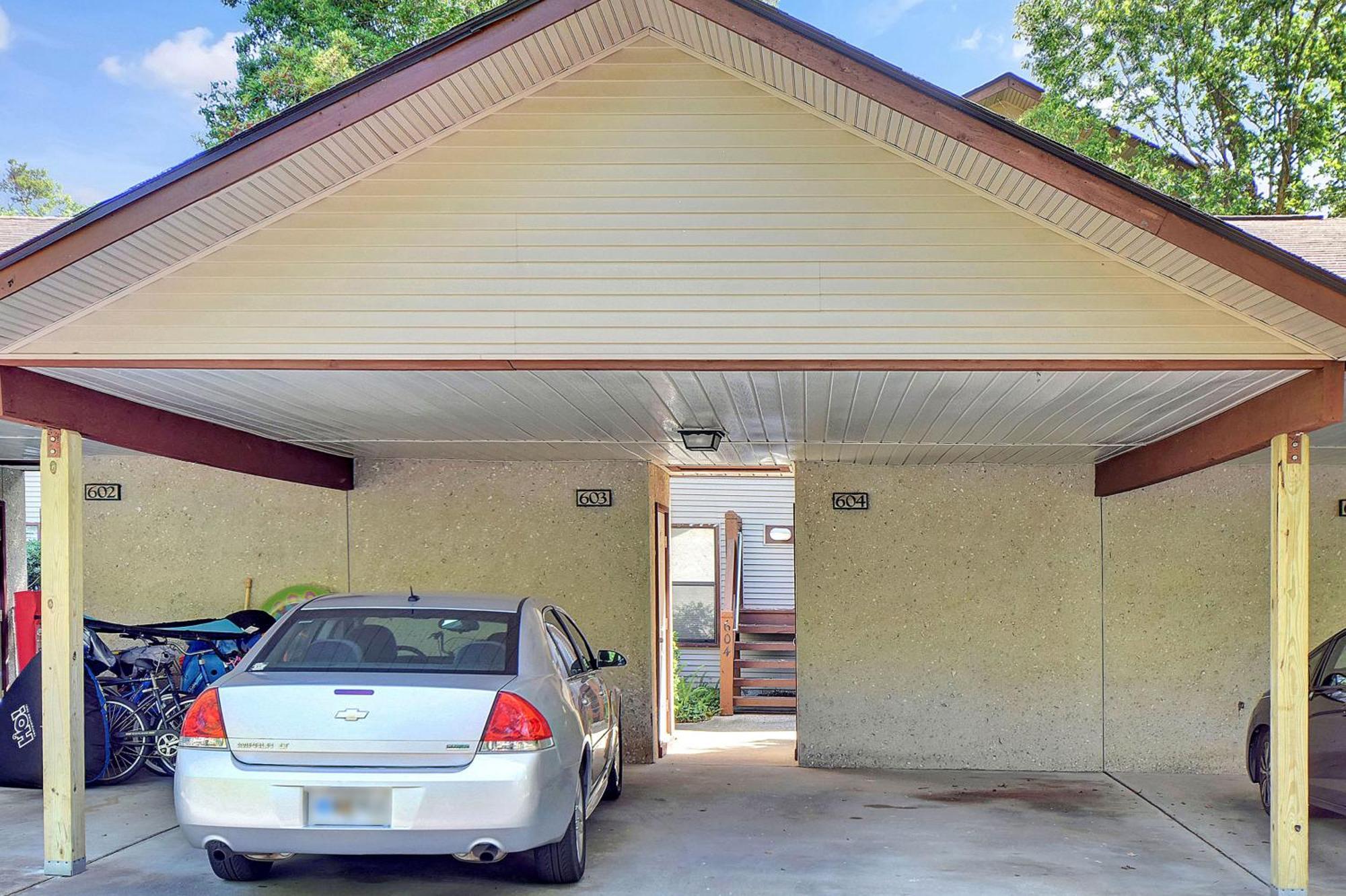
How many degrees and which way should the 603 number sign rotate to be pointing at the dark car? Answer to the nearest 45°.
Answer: approximately 45° to its left

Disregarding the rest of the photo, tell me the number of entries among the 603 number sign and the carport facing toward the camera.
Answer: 2

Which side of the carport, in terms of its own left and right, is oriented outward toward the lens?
front

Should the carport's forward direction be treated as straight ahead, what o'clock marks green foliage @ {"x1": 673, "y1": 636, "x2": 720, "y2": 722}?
The green foliage is roughly at 6 o'clock from the carport.

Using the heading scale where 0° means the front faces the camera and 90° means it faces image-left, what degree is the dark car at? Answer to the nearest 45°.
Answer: approximately 135°

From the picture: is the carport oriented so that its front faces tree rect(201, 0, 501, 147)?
no

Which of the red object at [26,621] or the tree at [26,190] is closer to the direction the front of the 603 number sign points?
the red object

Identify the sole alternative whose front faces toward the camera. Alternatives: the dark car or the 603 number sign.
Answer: the 603 number sign

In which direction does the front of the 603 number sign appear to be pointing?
toward the camera

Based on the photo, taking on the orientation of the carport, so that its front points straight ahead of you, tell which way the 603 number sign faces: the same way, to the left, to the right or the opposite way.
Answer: the same way

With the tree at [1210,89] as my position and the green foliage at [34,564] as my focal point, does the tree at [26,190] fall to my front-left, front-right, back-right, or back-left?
front-right
